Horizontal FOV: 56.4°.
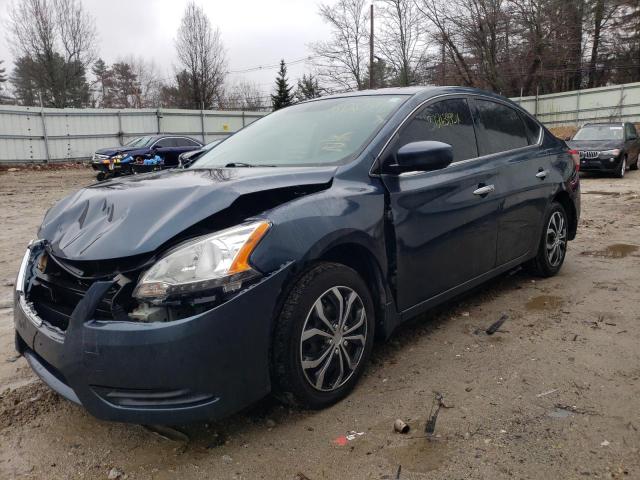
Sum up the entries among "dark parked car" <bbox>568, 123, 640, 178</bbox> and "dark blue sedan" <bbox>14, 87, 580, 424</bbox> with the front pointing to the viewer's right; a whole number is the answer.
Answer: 0

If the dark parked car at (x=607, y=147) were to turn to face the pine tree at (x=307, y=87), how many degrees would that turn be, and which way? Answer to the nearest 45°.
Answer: approximately 90° to its right

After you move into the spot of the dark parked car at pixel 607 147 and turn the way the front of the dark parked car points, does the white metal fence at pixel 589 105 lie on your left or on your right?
on your right

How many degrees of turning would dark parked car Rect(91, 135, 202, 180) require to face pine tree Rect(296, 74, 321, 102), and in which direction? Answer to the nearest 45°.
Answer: approximately 180°

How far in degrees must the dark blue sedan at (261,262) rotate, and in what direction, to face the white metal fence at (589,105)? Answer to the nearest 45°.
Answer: approximately 180°

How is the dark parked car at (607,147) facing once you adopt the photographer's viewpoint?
facing the viewer and to the left of the viewer

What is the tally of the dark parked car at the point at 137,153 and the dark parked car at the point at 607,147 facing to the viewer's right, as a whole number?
0

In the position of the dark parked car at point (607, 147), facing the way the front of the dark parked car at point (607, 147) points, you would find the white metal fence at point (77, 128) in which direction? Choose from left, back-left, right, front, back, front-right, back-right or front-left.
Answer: front-right

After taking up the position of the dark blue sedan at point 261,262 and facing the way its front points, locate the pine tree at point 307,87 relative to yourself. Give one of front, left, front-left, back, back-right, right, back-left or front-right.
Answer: back-right

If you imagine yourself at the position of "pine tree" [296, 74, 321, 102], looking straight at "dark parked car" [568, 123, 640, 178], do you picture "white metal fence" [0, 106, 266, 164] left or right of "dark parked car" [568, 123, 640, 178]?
right

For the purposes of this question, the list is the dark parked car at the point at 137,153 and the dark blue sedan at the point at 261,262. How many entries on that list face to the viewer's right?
0
